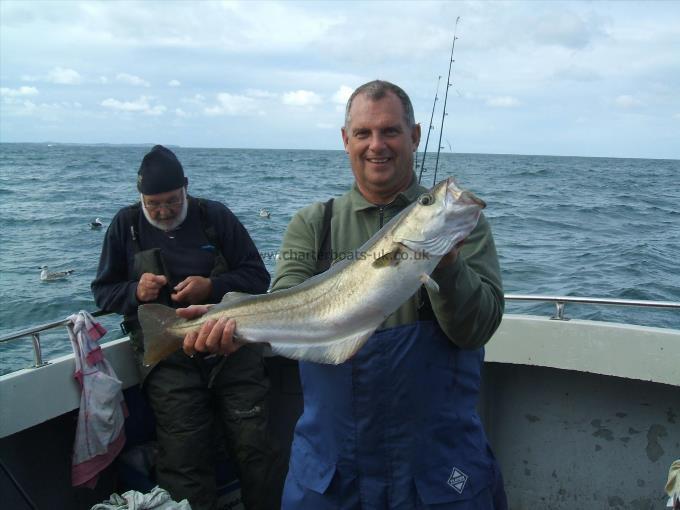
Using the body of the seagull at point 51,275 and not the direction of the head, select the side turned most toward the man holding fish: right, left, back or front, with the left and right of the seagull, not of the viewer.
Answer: left

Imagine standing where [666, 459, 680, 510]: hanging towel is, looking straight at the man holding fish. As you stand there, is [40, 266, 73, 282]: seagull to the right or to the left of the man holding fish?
right

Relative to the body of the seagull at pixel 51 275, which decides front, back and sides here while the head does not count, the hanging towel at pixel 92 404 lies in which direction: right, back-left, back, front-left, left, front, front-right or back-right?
left

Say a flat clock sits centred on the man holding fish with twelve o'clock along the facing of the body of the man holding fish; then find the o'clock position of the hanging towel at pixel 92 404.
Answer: The hanging towel is roughly at 4 o'clock from the man holding fish.

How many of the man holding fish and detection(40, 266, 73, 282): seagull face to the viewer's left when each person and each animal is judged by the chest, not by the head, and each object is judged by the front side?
1

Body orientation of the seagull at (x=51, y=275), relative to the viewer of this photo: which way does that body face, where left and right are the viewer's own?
facing to the left of the viewer

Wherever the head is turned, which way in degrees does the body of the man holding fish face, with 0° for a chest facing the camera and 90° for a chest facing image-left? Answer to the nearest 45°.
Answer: approximately 0°

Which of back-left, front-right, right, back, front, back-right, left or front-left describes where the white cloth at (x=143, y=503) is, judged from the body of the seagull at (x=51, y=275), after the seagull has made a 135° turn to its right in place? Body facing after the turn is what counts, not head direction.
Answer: back-right

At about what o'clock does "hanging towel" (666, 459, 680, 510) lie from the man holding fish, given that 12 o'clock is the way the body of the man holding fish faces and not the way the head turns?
The hanging towel is roughly at 9 o'clock from the man holding fish.
